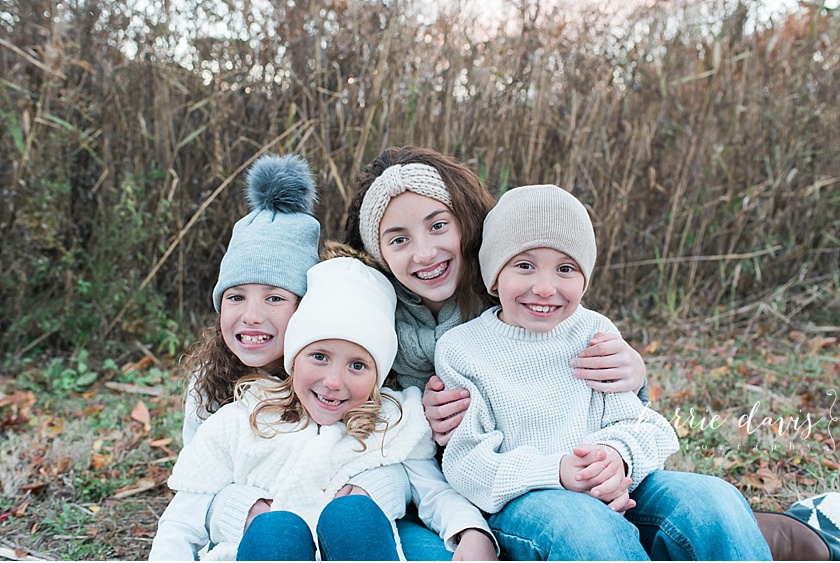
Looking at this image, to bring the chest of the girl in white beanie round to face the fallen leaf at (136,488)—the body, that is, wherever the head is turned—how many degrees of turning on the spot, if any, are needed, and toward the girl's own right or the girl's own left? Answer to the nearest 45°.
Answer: approximately 135° to the girl's own right

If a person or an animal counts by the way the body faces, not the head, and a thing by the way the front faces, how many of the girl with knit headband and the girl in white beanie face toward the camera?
2

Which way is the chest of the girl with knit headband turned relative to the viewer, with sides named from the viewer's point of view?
facing the viewer

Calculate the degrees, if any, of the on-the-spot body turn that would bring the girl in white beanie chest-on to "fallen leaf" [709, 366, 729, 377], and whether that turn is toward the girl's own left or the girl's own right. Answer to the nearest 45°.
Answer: approximately 135° to the girl's own left

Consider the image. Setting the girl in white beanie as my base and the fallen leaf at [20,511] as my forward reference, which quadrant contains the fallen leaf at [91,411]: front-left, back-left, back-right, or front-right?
front-right

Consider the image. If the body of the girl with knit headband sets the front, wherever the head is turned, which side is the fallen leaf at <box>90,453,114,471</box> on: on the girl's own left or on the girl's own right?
on the girl's own right

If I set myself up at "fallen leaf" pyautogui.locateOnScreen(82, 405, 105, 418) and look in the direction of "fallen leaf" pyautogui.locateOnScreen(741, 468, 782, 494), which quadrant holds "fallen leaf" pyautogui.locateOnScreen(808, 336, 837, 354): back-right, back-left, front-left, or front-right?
front-left

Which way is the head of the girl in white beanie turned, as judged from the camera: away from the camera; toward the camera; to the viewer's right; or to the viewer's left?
toward the camera

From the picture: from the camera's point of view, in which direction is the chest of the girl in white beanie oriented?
toward the camera

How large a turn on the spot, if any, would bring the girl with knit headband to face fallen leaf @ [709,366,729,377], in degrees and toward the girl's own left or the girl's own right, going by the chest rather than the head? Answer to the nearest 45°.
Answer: approximately 135° to the girl's own left

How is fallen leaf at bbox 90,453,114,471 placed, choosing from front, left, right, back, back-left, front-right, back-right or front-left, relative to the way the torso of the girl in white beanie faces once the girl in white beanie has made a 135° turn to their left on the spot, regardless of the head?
left

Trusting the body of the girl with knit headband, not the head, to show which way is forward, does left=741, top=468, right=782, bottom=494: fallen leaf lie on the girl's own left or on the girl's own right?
on the girl's own left

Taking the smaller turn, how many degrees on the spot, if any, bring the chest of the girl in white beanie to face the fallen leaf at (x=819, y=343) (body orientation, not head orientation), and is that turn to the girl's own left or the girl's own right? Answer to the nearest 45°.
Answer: approximately 135° to the girl's own left

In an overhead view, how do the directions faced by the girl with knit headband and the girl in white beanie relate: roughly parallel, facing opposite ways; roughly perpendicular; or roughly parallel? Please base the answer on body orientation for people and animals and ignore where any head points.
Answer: roughly parallel
